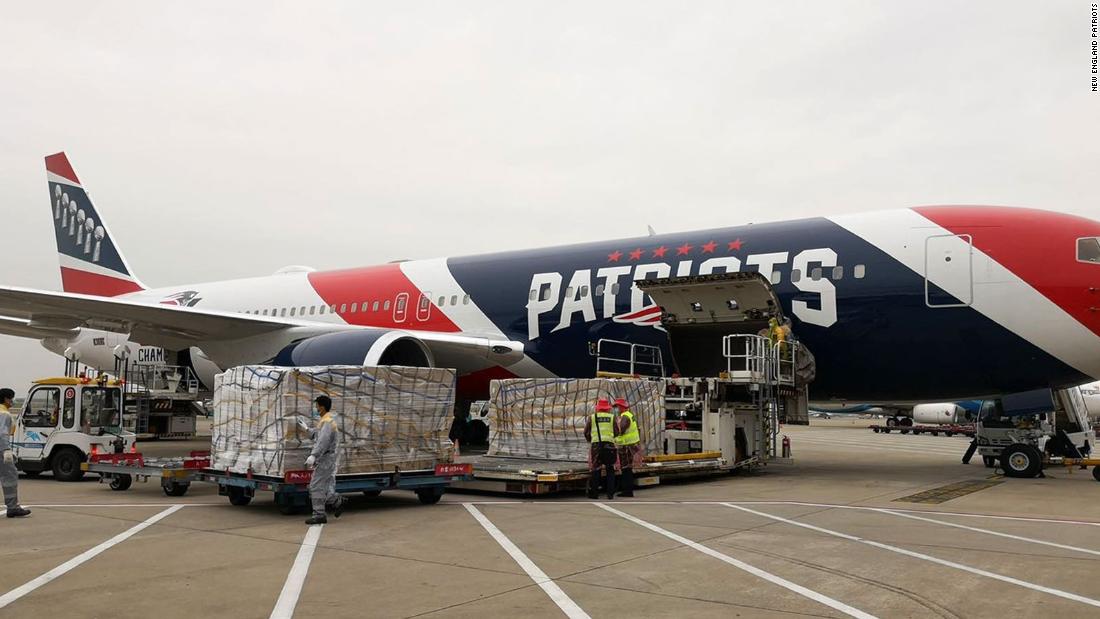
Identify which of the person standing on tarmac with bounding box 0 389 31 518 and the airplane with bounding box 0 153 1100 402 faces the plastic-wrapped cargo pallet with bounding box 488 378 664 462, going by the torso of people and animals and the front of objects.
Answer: the person standing on tarmac

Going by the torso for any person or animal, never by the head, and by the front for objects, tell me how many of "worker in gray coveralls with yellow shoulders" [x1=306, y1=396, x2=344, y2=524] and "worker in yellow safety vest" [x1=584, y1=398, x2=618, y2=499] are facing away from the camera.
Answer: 1

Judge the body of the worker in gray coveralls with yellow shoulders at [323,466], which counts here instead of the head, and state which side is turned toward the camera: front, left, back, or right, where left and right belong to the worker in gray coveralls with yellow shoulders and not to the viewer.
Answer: left

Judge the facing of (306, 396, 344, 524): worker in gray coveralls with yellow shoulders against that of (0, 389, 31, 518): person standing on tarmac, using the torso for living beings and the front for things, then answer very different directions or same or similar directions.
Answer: very different directions

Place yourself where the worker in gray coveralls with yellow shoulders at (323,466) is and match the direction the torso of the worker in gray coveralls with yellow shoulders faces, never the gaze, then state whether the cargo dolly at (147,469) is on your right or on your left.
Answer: on your right

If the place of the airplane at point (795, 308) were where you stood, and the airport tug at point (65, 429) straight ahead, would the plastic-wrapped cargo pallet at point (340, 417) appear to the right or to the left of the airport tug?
left

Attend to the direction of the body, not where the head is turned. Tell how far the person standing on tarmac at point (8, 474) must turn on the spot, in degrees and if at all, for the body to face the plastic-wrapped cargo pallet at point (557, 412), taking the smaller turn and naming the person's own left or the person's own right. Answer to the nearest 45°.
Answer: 0° — they already face it

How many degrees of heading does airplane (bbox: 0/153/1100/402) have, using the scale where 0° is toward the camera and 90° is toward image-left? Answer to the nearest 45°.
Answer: approximately 315°

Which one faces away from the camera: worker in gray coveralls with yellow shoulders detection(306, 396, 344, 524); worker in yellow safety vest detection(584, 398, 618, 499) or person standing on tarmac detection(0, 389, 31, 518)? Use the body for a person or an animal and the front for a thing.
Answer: the worker in yellow safety vest

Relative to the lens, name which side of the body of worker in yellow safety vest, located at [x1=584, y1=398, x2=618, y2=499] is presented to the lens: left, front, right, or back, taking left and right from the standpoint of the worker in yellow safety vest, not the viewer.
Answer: back

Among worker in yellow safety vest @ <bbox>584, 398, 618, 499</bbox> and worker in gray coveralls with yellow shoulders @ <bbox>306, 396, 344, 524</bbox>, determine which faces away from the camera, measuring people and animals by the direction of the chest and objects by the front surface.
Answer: the worker in yellow safety vest

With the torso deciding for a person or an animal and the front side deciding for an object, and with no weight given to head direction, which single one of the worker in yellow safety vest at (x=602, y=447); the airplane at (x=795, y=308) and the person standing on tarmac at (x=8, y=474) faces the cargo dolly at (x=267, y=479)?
the person standing on tarmac

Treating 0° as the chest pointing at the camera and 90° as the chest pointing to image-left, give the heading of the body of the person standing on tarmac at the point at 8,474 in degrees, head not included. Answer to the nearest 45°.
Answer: approximately 270°
